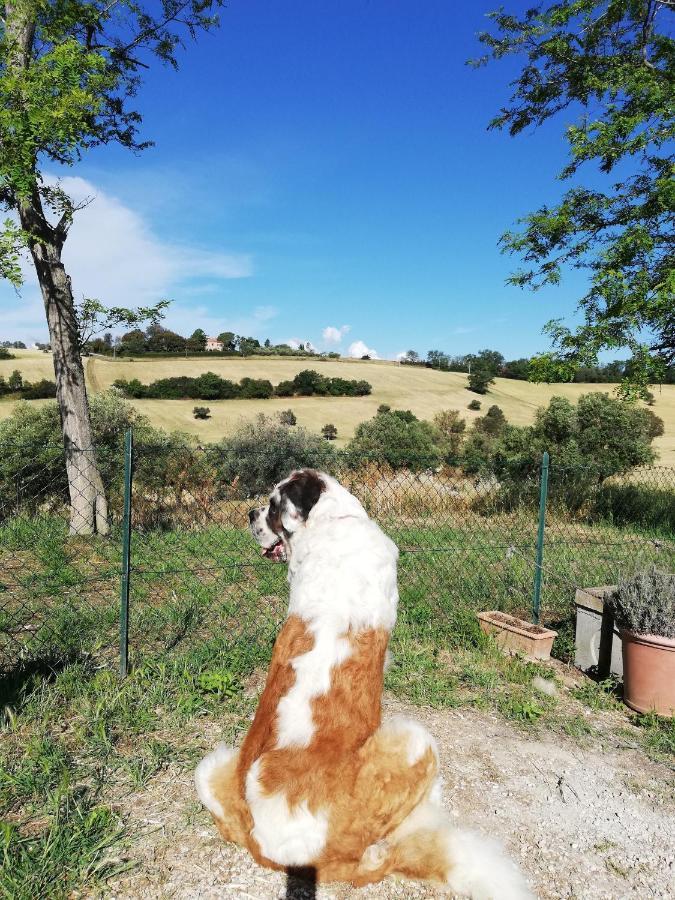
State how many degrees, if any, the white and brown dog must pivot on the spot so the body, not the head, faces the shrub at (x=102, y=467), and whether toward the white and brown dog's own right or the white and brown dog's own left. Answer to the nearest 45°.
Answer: approximately 45° to the white and brown dog's own left

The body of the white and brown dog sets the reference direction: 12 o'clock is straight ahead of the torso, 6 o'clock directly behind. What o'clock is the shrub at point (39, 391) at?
The shrub is roughly at 11 o'clock from the white and brown dog.

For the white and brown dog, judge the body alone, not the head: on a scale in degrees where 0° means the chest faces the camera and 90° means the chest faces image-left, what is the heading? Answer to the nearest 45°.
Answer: approximately 180°

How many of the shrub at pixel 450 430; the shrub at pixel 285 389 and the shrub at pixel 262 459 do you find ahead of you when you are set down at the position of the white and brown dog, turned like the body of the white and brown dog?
3

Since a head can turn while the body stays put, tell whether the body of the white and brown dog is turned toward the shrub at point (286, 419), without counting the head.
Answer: yes

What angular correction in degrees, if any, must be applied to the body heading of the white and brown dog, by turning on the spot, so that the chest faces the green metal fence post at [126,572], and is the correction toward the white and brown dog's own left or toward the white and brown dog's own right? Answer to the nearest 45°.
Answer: approximately 45° to the white and brown dog's own left
